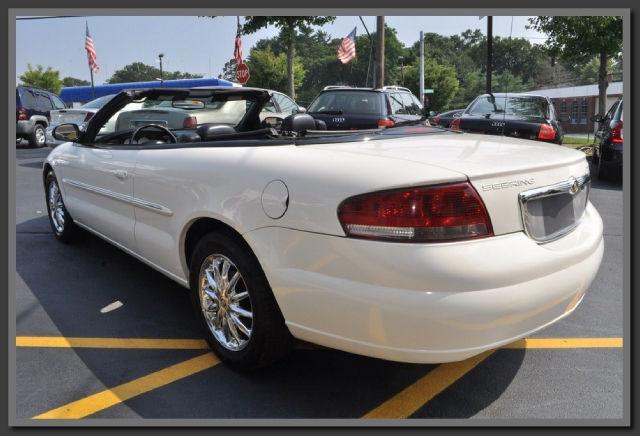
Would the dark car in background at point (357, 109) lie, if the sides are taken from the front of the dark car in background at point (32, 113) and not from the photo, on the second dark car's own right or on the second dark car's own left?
on the second dark car's own right

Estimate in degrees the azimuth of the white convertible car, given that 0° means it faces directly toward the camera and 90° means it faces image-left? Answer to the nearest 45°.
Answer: approximately 135°

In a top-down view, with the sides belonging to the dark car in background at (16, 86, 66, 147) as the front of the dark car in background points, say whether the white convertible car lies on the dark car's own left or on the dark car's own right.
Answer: on the dark car's own right

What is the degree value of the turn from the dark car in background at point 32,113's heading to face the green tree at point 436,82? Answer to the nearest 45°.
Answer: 0° — it already faces it

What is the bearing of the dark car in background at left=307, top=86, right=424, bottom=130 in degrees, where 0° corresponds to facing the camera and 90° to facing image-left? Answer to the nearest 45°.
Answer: approximately 225°

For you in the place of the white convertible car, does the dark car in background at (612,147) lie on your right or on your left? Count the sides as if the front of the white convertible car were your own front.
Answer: on your right

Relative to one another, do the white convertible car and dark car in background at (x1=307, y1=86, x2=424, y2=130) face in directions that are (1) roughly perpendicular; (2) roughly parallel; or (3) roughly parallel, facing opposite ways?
roughly perpendicular

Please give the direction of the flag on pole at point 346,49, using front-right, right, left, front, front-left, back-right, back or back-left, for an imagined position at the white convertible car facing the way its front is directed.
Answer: front-right
